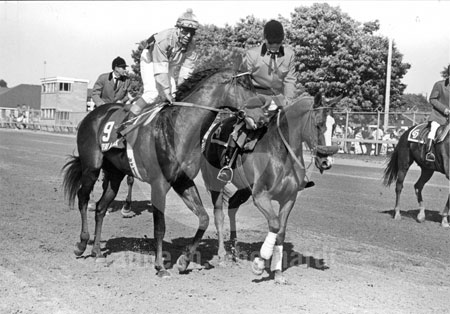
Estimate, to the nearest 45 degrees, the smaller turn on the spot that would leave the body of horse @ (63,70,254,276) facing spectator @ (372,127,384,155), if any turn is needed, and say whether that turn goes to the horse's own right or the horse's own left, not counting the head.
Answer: approximately 90° to the horse's own left

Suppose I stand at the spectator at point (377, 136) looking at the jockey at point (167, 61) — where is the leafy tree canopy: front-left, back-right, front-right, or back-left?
back-right

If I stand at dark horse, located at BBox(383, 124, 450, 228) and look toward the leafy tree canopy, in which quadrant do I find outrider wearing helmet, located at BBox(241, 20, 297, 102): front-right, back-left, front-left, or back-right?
back-left

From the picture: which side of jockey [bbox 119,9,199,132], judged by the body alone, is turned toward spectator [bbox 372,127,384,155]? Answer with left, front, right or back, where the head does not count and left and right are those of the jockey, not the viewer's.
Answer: left

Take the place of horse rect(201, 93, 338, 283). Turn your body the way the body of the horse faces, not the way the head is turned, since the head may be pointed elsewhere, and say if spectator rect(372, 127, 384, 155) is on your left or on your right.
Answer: on your left

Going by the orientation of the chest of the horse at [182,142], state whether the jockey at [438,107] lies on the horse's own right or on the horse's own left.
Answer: on the horse's own left
